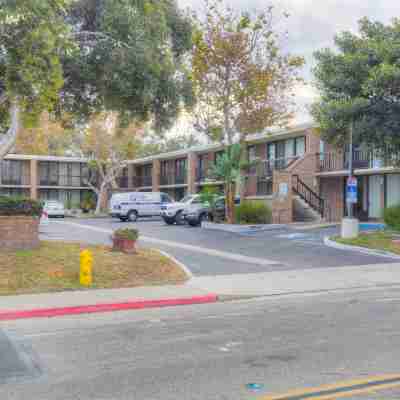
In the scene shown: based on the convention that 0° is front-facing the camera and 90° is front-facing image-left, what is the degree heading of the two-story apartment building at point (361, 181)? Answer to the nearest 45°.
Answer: approximately 0°

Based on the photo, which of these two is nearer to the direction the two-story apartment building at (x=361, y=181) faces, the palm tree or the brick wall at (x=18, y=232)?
the brick wall

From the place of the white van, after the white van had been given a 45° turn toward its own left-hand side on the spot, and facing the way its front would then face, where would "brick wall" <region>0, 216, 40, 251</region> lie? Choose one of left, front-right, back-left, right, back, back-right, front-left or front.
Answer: back

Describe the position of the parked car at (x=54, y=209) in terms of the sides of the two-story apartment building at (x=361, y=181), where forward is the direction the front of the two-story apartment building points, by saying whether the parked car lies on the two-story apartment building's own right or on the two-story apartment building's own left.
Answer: on the two-story apartment building's own right

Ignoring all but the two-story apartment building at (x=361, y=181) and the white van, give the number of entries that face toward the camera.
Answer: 1

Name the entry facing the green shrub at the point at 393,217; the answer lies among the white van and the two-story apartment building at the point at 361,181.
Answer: the two-story apartment building

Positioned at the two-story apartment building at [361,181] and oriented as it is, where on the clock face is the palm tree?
The palm tree is roughly at 2 o'clock from the two-story apartment building.

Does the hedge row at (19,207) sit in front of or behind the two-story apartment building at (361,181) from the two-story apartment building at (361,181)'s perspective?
in front

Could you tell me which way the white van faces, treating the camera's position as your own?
facing away from the viewer and to the right of the viewer

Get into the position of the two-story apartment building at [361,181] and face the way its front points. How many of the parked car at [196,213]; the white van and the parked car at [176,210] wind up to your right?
3

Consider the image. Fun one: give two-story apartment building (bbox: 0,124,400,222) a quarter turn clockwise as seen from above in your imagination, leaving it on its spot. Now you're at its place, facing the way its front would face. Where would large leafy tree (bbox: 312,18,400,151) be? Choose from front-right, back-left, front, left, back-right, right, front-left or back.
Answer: back-left

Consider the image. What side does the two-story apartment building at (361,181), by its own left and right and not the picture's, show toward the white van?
right
